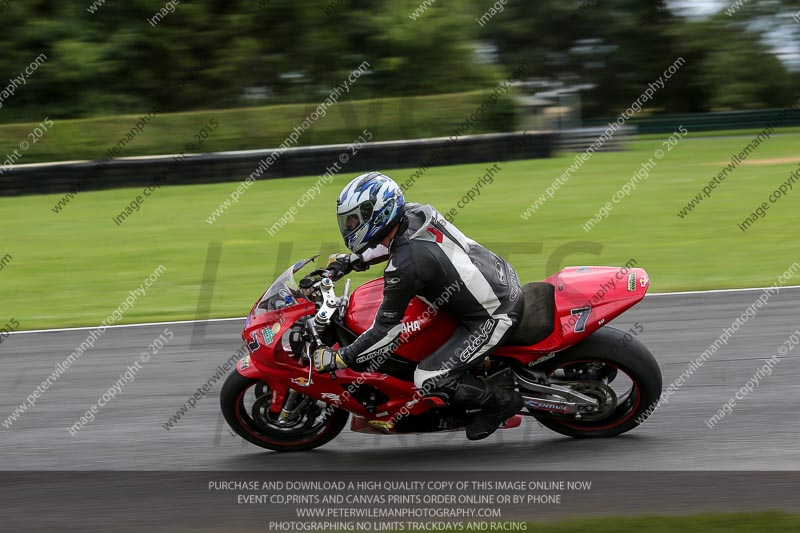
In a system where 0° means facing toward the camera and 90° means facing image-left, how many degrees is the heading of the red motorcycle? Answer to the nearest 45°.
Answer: approximately 90°

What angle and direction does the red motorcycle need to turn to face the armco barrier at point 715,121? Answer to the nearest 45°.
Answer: approximately 90° to its right

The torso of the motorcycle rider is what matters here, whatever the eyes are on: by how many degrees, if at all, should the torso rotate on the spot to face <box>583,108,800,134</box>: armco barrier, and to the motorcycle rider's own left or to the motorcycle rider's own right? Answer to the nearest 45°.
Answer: approximately 90° to the motorcycle rider's own right

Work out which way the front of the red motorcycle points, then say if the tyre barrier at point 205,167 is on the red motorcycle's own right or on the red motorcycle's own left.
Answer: on the red motorcycle's own right

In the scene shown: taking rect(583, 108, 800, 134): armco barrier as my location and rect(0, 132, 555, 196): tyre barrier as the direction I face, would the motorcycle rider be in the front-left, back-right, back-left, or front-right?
front-left

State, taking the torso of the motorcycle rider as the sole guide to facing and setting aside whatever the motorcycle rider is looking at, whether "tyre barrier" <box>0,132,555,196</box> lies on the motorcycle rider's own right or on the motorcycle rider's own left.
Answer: on the motorcycle rider's own right

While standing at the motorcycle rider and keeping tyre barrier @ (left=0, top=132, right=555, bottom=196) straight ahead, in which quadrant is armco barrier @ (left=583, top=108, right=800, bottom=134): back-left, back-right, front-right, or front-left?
front-right

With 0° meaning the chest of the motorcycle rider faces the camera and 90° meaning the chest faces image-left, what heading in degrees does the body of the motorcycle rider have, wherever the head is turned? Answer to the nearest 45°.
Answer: approximately 90°
